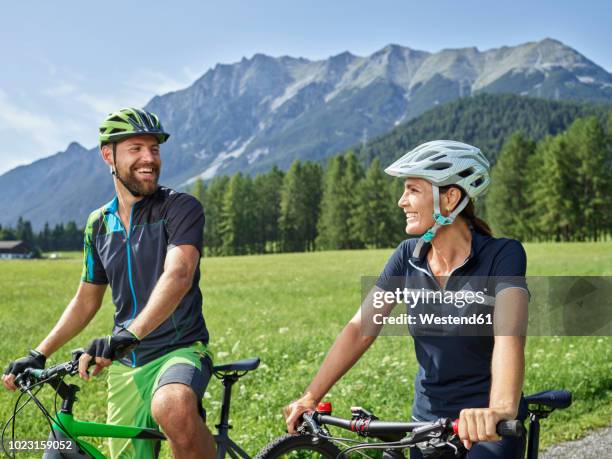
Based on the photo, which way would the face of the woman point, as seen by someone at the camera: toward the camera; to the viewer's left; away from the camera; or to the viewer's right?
to the viewer's left

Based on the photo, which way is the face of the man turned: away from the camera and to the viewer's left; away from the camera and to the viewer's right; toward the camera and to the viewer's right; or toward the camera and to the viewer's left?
toward the camera and to the viewer's right

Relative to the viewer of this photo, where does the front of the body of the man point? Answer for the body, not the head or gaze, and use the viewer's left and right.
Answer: facing the viewer and to the left of the viewer

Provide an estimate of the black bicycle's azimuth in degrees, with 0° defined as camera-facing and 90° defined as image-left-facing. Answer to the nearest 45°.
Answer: approximately 45°

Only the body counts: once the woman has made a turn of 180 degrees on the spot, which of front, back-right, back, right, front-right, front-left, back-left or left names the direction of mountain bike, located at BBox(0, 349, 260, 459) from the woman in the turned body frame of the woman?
back-left

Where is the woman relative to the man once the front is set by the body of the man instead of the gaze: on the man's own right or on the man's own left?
on the man's own left

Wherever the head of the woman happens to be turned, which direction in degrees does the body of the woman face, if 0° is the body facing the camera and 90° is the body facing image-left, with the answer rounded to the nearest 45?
approximately 45°

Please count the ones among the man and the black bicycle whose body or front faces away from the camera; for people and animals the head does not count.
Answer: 0
